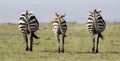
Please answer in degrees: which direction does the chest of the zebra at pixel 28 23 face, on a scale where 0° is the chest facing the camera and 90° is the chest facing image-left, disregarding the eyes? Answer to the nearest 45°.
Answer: approximately 180°
